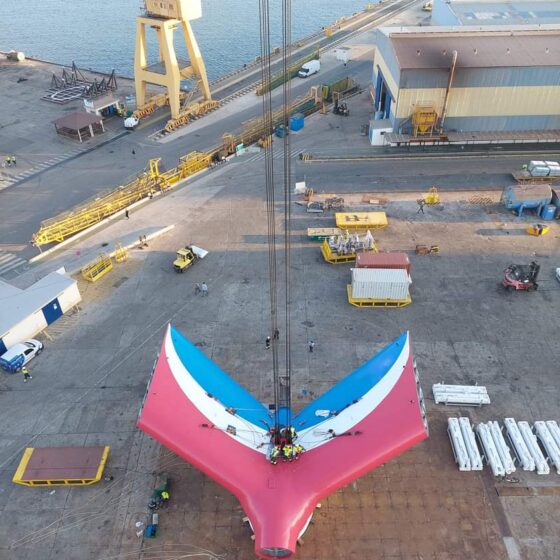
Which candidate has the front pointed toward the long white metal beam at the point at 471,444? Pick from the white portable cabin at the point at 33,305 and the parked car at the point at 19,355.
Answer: the white portable cabin

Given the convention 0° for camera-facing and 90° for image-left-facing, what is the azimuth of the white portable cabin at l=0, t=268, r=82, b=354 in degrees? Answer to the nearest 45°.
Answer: approximately 315°

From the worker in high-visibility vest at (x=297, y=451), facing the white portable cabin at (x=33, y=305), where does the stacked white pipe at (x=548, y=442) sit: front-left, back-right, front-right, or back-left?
back-right

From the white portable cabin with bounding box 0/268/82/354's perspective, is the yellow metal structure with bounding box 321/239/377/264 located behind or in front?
in front

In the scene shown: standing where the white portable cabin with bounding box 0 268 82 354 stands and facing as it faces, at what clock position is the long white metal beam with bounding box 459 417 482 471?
The long white metal beam is roughly at 12 o'clock from the white portable cabin.

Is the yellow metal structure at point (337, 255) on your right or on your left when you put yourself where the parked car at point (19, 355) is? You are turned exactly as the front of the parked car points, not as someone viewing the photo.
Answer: on your right

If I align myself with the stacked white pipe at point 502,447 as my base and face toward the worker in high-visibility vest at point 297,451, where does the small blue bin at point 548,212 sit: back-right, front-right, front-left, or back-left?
back-right

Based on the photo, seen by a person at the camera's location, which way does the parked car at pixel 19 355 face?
facing away from the viewer and to the right of the viewer

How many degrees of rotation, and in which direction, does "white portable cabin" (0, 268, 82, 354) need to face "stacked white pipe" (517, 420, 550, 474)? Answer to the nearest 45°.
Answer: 0° — it already faces it

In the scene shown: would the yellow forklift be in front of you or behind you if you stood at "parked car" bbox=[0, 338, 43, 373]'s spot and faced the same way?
in front

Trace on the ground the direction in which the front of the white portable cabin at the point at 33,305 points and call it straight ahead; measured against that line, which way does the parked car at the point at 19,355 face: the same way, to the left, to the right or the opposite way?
to the left

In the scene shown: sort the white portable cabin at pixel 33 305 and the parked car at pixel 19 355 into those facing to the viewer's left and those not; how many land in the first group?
0

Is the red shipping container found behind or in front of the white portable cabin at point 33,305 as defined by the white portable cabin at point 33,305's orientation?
in front

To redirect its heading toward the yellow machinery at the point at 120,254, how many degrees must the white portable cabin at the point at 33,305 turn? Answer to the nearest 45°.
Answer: approximately 90° to its left

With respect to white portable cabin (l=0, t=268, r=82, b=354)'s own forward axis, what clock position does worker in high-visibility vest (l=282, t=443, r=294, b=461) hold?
The worker in high-visibility vest is roughly at 1 o'clock from the white portable cabin.
